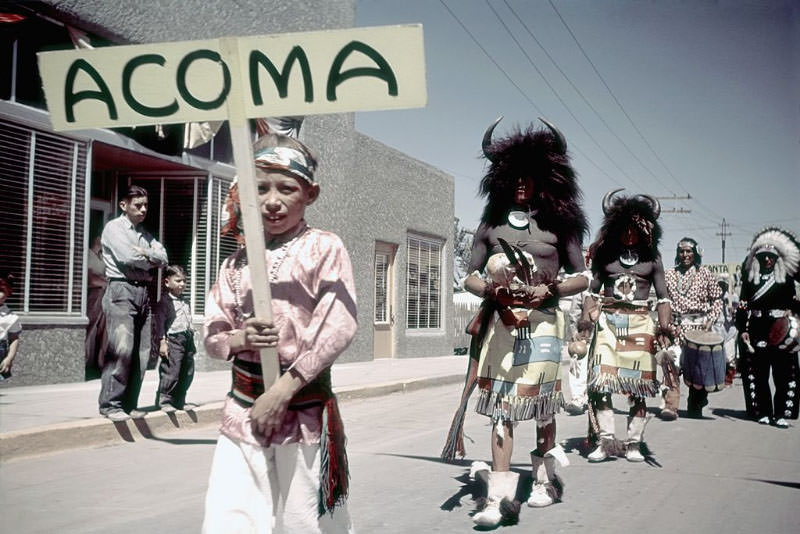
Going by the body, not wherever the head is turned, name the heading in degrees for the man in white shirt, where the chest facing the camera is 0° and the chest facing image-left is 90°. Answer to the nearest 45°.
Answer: approximately 315°

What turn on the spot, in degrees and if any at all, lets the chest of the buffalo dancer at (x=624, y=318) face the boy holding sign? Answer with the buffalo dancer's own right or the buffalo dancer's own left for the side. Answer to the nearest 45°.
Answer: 0° — they already face them

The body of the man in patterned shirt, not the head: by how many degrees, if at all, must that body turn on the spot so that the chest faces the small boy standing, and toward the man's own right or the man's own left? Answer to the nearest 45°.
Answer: approximately 45° to the man's own right

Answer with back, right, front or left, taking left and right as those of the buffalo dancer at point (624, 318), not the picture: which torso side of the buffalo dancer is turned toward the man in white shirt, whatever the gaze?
right

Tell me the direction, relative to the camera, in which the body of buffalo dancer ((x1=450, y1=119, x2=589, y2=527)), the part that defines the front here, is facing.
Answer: toward the camera

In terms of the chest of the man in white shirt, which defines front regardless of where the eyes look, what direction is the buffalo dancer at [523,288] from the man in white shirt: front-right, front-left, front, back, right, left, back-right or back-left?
front

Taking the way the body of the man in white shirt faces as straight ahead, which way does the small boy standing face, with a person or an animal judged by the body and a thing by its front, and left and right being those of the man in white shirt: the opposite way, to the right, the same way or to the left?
the same way

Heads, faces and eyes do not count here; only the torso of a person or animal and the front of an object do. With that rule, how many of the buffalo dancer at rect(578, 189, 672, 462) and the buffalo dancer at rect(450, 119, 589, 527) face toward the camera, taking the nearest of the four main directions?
2

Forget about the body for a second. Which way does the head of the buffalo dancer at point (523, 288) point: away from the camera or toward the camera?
toward the camera

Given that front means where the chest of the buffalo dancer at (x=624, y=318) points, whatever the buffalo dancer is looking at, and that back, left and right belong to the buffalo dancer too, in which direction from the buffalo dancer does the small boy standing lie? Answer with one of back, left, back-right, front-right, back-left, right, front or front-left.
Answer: right

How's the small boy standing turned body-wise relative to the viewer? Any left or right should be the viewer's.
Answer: facing the viewer and to the right of the viewer

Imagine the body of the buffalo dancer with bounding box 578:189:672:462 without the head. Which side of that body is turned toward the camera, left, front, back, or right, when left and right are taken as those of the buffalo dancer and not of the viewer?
front

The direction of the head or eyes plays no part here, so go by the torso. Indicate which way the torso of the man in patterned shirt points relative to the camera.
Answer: toward the camera

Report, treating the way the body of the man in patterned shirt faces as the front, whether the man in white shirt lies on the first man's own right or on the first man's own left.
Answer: on the first man's own right

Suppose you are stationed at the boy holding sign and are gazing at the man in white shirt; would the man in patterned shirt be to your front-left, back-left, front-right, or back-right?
front-right

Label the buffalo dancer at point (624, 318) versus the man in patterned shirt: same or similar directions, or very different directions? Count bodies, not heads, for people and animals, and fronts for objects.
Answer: same or similar directions

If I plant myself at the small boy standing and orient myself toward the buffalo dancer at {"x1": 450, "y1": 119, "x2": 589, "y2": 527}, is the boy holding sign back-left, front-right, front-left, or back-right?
front-right

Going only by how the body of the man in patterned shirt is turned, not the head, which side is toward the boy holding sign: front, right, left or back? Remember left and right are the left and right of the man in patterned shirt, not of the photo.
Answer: front

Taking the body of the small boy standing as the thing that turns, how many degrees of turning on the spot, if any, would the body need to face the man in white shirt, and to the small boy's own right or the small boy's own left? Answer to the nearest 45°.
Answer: approximately 90° to the small boy's own right
